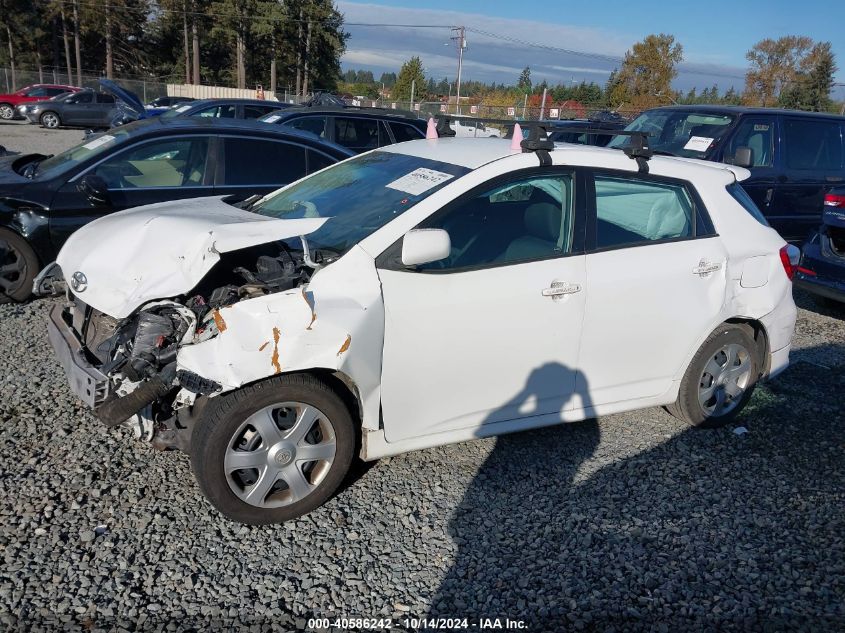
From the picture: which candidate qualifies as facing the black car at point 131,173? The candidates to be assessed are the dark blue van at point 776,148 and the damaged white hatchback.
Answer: the dark blue van at point 776,148

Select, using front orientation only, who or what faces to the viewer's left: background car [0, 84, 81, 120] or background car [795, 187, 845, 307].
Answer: background car [0, 84, 81, 120]

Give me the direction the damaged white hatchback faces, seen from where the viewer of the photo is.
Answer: facing the viewer and to the left of the viewer

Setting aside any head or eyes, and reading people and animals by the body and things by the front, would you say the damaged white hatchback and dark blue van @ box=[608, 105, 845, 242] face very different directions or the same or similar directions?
same or similar directions

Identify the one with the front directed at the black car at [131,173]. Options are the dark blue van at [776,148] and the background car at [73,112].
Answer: the dark blue van at [776,148]

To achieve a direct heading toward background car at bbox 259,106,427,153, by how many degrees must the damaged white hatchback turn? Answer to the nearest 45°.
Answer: approximately 135° to its right

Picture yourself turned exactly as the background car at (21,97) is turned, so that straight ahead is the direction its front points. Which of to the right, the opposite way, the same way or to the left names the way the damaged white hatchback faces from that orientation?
the same way

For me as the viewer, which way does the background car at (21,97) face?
facing to the left of the viewer

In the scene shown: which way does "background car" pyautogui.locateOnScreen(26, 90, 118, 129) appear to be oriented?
to the viewer's left

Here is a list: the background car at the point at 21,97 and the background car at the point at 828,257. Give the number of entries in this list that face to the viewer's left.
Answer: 1

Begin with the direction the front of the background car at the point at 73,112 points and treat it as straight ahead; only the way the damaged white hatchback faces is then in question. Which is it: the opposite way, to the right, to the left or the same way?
the same way

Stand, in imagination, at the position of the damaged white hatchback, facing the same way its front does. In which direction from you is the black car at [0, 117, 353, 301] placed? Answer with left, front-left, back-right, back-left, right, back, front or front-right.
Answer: right

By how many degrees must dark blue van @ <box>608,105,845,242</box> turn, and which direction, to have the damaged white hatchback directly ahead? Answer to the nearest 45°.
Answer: approximately 45° to its left

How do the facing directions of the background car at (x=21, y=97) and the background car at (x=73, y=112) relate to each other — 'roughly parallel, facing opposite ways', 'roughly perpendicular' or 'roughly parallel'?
roughly parallel

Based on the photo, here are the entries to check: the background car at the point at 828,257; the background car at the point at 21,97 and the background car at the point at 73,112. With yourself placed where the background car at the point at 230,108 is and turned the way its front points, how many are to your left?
1

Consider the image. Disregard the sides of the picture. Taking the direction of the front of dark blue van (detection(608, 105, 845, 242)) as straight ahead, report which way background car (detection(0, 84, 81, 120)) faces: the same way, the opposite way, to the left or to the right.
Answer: the same way

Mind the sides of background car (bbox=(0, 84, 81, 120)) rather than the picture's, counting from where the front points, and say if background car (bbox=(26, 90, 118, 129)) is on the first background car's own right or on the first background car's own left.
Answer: on the first background car's own left
